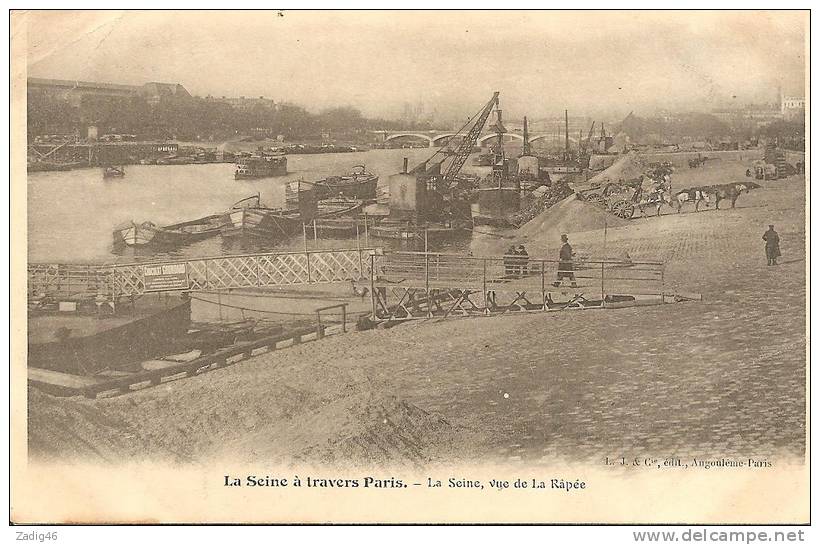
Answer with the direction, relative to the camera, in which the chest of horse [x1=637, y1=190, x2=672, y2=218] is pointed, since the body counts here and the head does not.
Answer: to the viewer's right

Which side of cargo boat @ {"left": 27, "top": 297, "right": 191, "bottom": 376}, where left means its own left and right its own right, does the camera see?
right

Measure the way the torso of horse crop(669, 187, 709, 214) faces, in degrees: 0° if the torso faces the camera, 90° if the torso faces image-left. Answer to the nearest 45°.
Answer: approximately 270°

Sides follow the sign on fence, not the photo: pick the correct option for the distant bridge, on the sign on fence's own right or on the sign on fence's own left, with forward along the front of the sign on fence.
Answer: on the sign on fence's own left

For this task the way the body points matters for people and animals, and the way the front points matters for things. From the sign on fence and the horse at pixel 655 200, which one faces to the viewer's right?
the horse

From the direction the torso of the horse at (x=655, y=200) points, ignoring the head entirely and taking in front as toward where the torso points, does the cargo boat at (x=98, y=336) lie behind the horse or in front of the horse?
behind

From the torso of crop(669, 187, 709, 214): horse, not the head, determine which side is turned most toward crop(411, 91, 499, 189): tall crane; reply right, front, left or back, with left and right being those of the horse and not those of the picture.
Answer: back

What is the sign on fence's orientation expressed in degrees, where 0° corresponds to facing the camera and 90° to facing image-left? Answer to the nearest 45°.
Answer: approximately 0°

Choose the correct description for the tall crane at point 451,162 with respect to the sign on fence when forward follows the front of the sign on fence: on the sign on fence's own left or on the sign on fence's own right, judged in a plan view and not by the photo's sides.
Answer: on the sign on fence's own left
